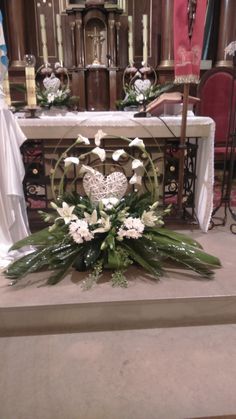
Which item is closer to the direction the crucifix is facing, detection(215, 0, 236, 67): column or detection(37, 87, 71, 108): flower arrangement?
the flower arrangement

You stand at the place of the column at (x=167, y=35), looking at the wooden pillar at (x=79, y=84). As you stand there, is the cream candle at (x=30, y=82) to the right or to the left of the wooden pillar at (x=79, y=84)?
left

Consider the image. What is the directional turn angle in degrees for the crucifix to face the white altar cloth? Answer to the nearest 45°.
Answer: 0° — it already faces it

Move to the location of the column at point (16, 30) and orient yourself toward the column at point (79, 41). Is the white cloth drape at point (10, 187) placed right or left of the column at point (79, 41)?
right

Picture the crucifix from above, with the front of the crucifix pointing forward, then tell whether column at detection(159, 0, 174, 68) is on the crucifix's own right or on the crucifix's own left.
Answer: on the crucifix's own left

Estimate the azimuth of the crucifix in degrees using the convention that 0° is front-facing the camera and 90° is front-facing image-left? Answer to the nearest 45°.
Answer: approximately 0°

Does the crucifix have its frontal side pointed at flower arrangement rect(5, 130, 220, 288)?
yes

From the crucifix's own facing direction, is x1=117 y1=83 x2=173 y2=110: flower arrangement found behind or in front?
in front
